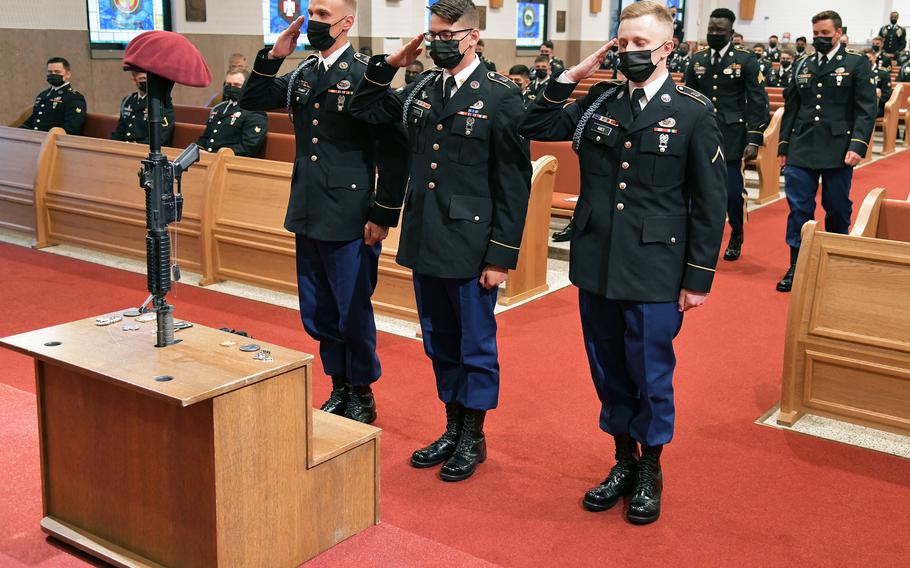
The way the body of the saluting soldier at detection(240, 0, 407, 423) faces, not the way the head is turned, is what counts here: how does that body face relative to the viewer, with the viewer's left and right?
facing the viewer and to the left of the viewer

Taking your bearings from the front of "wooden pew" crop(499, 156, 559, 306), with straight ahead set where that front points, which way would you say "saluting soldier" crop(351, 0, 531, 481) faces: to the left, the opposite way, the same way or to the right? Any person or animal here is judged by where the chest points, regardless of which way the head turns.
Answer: the same way

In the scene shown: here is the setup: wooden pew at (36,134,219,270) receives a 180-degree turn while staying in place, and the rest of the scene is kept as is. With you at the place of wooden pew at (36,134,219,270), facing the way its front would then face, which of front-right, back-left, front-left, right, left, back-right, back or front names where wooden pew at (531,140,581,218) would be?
front-right

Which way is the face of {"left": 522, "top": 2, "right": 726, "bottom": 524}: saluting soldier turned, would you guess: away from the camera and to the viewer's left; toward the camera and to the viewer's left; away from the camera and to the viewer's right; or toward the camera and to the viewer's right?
toward the camera and to the viewer's left

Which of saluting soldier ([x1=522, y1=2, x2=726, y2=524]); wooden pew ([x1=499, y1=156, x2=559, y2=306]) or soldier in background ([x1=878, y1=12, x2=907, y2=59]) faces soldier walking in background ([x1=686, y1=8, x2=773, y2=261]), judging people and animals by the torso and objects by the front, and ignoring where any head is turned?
soldier in background ([x1=878, y1=12, x2=907, y2=59])

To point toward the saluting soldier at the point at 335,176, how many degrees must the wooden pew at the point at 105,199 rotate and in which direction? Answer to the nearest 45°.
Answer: approximately 45° to its left

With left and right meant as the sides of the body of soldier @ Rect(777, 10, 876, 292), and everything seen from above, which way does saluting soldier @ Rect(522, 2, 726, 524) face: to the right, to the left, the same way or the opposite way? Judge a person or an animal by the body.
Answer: the same way

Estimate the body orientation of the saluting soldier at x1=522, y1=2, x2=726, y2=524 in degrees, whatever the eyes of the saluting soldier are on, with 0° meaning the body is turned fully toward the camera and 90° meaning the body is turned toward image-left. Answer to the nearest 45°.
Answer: approximately 45°

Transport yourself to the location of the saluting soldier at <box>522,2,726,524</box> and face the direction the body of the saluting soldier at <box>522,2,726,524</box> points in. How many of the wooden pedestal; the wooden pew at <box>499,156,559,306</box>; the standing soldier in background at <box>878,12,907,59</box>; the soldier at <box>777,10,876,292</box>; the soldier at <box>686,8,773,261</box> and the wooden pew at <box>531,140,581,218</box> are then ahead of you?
1

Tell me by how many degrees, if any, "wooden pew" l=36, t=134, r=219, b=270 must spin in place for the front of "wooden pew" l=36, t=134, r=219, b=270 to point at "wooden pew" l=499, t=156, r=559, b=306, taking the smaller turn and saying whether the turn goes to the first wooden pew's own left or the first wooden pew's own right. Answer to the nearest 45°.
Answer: approximately 90° to the first wooden pew's own left

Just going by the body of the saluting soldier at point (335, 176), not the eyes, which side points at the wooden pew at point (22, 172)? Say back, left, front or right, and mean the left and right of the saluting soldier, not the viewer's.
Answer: right

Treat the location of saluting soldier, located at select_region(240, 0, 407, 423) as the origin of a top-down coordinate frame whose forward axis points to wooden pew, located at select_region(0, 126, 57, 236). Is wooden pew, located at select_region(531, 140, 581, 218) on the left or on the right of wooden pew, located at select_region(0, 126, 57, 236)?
right

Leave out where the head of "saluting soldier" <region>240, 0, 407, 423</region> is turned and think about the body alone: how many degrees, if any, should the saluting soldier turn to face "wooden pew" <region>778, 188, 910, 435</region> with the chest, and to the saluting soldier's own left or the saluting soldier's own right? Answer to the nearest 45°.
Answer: approximately 135° to the saluting soldier's own left

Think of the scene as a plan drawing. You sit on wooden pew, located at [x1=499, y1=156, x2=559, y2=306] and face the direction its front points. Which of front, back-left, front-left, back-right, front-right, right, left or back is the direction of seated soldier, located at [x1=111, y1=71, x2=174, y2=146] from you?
right

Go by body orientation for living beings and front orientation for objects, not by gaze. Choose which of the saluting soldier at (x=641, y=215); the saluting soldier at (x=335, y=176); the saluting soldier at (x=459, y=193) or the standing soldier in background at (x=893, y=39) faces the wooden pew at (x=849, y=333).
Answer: the standing soldier in background

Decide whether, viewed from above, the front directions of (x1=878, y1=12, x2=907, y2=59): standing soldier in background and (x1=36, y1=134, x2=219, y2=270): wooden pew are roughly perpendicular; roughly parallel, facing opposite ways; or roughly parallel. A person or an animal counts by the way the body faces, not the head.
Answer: roughly parallel

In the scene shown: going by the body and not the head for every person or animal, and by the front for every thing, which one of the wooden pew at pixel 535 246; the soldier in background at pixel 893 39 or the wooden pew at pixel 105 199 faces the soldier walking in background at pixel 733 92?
the soldier in background at pixel 893 39

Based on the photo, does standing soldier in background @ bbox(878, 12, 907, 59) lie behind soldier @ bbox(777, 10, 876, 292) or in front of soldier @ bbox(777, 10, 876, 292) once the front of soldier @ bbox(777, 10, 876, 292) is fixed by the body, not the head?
behind

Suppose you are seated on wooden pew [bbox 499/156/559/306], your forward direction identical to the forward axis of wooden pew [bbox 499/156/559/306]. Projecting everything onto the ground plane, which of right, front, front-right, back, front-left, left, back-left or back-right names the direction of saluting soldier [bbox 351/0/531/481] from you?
front-left
